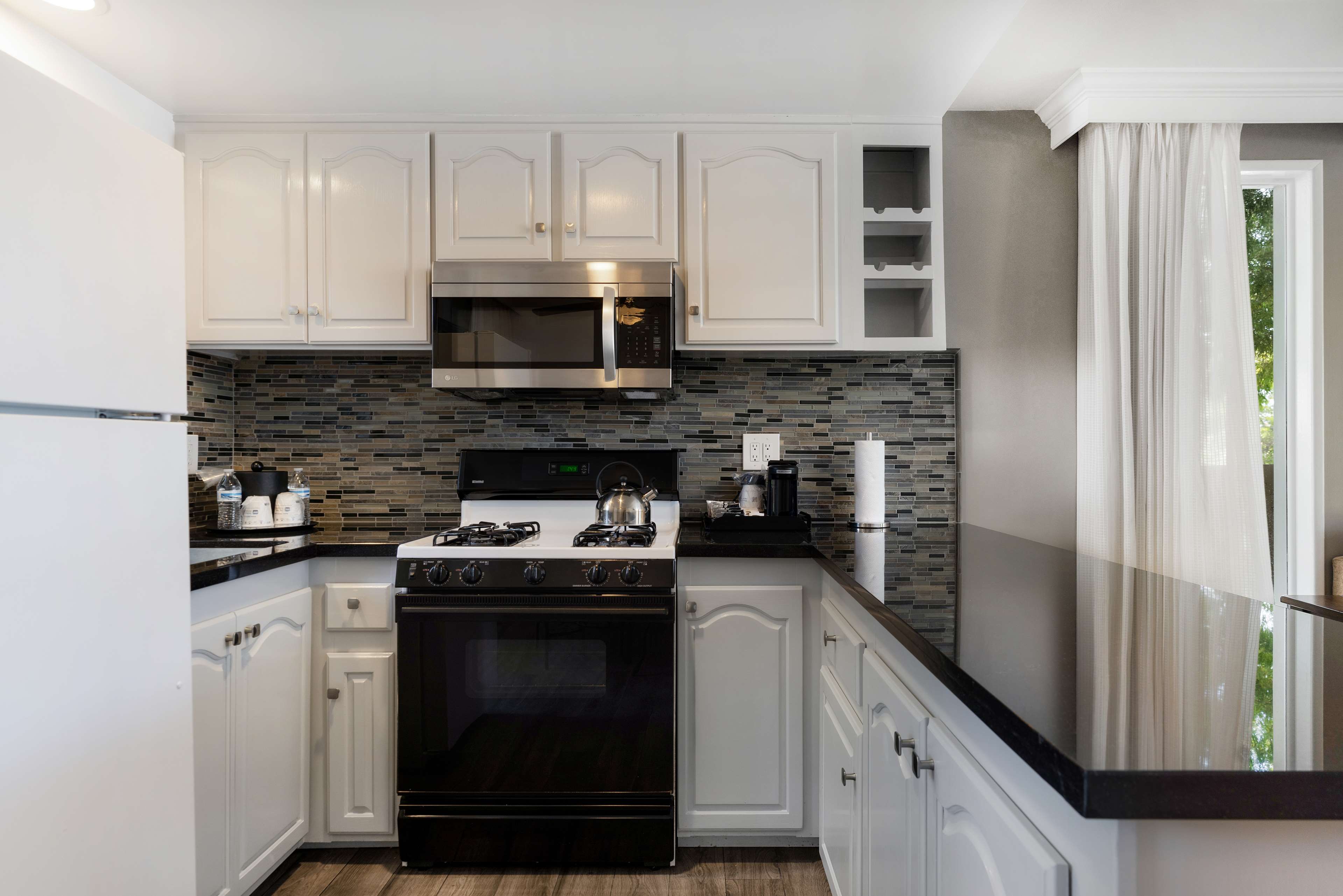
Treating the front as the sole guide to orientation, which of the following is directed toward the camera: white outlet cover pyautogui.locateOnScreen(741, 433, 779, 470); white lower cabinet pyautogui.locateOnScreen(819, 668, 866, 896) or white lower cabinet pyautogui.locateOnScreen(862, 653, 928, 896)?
the white outlet cover

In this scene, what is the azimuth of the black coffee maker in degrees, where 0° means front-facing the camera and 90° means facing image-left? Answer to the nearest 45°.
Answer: approximately 0°

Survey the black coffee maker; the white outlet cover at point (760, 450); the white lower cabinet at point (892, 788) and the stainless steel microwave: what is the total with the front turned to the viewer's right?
0

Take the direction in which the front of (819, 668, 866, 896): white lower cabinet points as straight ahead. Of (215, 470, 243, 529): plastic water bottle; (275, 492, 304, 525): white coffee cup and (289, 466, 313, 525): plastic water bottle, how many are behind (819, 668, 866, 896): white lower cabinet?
0

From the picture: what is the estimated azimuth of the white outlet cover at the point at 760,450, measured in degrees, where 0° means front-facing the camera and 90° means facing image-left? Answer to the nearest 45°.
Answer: approximately 0°

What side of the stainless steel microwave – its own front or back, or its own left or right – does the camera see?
front

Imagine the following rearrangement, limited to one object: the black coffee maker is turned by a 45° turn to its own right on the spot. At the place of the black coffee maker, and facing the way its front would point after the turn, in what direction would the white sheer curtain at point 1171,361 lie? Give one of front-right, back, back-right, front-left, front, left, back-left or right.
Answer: back-left

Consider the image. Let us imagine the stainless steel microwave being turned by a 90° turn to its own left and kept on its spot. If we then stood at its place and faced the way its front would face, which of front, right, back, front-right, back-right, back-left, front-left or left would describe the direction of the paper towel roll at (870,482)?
front

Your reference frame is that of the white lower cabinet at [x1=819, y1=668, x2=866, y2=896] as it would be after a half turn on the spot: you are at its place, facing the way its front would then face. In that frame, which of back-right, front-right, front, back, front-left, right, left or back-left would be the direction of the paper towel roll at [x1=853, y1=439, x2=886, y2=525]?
left

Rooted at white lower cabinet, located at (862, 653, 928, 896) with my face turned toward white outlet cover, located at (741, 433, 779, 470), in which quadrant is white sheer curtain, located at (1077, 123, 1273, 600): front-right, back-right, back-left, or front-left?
front-right

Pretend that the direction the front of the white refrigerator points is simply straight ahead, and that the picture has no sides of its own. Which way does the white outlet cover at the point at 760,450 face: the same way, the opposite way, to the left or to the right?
to the right

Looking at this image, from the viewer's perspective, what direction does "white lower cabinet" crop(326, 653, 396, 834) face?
toward the camera

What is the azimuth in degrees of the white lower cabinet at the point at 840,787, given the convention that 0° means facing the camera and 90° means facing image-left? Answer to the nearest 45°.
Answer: approximately 90°

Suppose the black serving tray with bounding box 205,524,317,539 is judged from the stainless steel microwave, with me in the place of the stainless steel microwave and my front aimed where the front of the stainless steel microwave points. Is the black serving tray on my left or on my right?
on my right

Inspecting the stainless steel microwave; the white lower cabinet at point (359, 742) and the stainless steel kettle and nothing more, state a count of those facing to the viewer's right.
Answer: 1

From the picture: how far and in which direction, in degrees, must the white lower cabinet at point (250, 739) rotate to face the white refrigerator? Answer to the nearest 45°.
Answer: approximately 45° to its right

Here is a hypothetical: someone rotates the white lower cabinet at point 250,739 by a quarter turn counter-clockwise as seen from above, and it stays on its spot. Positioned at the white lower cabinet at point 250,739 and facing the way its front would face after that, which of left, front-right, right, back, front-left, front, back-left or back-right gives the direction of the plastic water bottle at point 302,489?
front-left
